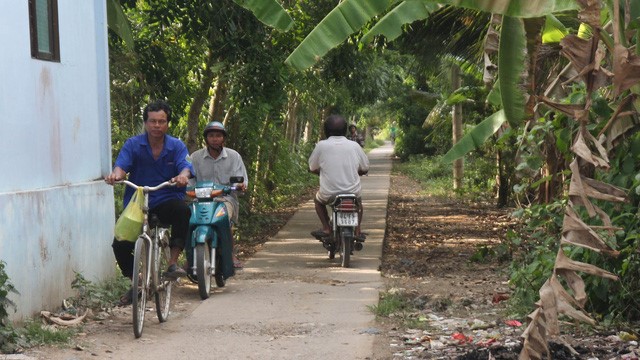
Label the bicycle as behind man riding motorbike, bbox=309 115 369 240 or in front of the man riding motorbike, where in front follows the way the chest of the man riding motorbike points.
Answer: behind

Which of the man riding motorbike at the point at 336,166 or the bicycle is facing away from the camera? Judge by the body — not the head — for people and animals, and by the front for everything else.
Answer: the man riding motorbike

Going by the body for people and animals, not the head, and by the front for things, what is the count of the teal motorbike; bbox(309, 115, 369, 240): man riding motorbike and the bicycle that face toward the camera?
2

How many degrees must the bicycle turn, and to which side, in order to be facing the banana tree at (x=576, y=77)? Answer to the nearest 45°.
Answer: approximately 45° to its left

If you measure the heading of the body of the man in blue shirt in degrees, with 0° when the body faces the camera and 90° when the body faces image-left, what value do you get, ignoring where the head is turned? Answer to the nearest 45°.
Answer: approximately 0°

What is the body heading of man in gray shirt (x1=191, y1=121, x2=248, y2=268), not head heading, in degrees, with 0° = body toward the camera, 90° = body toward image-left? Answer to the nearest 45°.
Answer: approximately 0°
